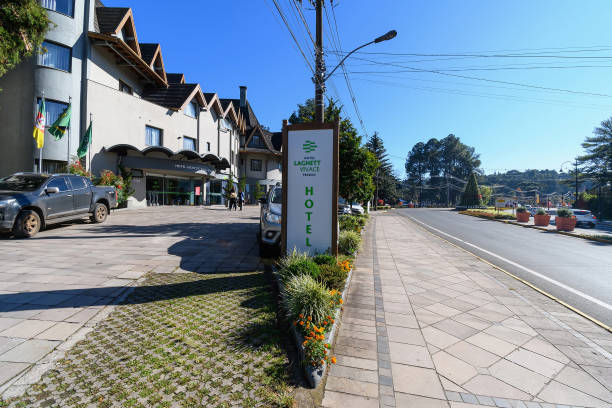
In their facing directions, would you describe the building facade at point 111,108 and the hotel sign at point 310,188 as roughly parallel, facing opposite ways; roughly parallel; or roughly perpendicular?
roughly perpendicular

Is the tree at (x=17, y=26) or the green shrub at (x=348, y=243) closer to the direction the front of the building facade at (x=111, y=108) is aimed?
the green shrub

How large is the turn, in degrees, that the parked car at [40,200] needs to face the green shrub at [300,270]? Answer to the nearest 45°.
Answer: approximately 90° to its left

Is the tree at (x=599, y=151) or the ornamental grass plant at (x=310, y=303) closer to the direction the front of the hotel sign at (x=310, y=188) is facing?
the ornamental grass plant

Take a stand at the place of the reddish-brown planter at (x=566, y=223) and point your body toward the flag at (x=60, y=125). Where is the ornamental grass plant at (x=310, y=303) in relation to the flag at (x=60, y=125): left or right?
left

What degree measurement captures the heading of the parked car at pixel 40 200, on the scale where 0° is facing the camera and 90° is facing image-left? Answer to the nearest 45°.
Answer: approximately 45°

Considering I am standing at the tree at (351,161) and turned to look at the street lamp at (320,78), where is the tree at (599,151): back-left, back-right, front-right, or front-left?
back-left

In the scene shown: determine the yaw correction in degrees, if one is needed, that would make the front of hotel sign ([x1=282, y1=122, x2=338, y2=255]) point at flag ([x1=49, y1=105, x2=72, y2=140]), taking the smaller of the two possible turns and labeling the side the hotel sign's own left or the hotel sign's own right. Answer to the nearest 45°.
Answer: approximately 135° to the hotel sign's own right

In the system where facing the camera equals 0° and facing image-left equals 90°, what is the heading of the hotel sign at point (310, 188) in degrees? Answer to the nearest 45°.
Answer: approximately 0°
